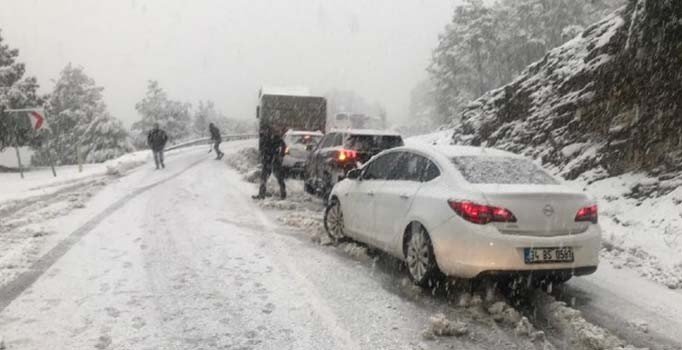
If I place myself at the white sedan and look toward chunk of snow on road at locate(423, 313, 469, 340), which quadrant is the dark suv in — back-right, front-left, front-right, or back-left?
back-right

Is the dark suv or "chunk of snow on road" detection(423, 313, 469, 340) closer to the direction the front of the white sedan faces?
the dark suv

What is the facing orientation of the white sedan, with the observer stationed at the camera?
facing away from the viewer and to the left of the viewer

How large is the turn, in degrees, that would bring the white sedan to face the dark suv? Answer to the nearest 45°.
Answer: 0° — it already faces it

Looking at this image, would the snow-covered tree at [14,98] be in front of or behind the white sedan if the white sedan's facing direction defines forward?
in front

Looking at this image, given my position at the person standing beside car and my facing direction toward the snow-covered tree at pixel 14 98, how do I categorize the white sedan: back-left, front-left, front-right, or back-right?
back-left

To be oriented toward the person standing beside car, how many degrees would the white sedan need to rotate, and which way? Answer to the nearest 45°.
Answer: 0° — it already faces them
